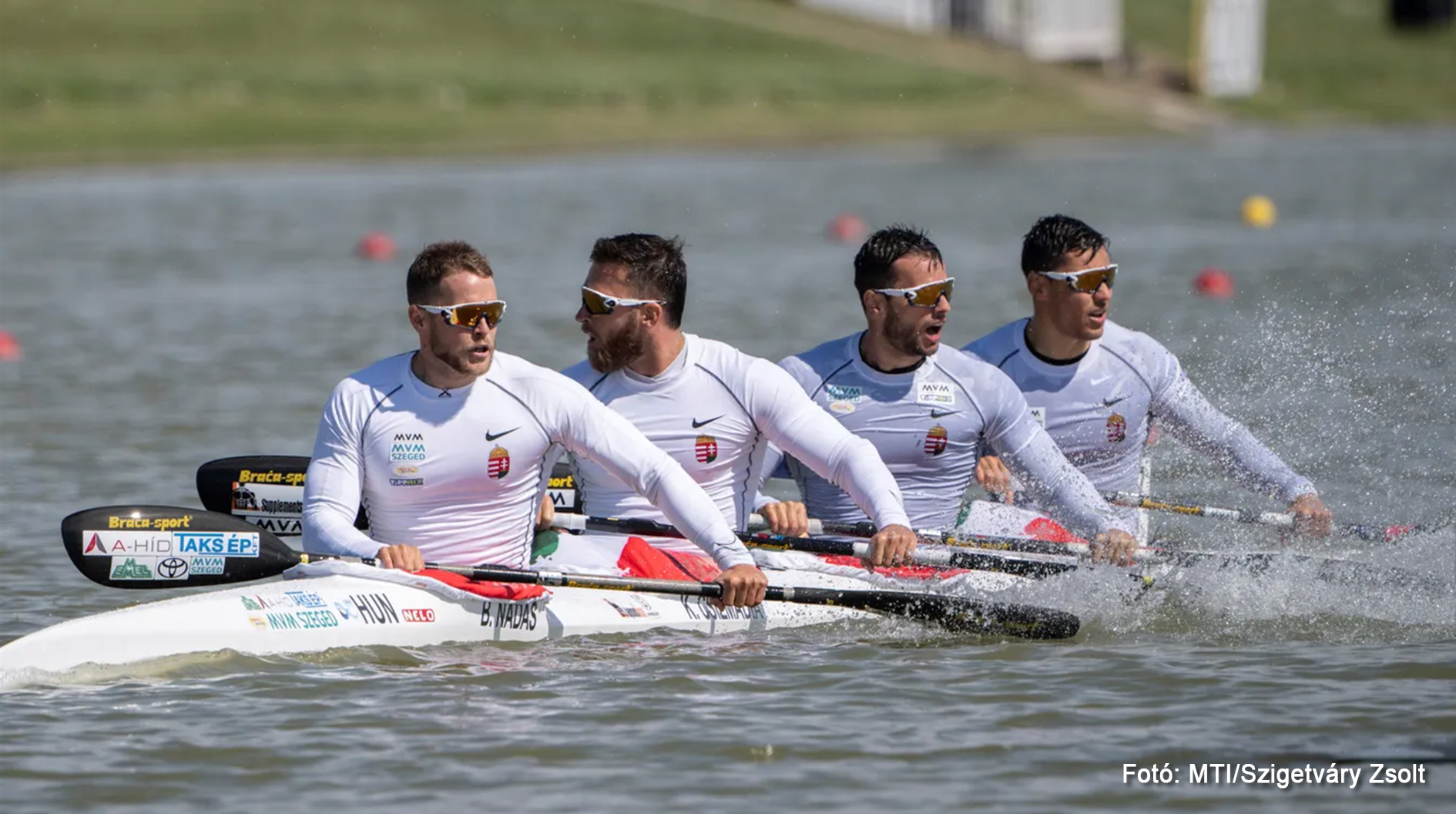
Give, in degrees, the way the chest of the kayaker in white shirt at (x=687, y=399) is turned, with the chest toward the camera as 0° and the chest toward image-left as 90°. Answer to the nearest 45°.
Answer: approximately 0°

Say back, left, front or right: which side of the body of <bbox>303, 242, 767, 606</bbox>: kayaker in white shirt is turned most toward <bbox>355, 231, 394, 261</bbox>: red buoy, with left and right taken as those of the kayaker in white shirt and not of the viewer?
back

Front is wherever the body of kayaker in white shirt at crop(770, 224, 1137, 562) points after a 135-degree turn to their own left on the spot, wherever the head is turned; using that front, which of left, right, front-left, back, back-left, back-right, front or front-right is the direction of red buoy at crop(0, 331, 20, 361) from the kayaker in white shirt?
left
